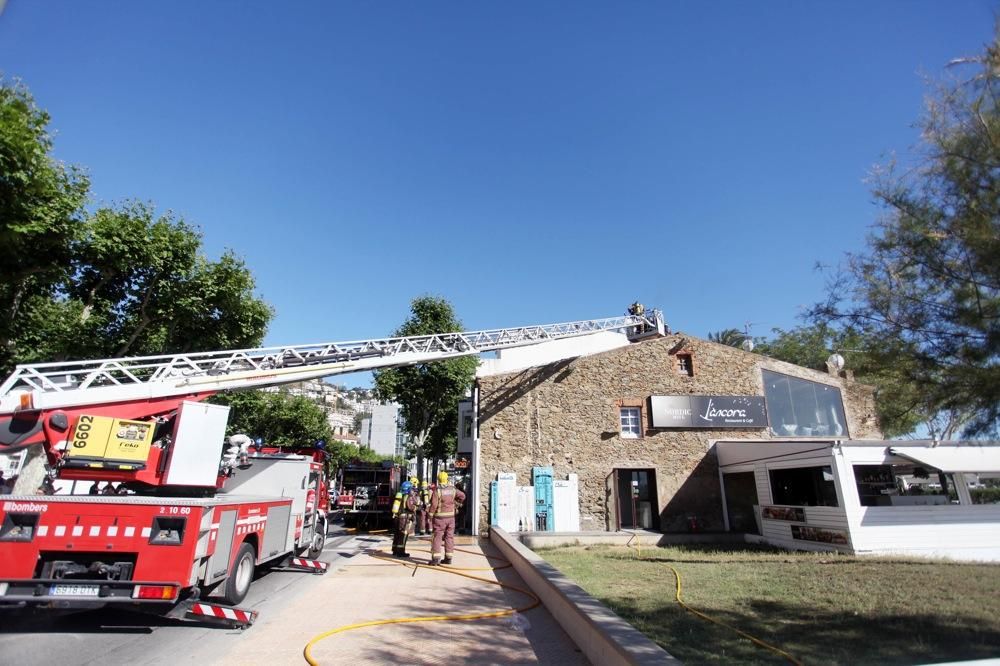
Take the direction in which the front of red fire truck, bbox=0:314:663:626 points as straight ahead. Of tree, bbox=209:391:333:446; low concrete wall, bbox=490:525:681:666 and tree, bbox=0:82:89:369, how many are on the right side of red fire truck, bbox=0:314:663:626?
1

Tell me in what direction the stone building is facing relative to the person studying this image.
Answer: facing the viewer

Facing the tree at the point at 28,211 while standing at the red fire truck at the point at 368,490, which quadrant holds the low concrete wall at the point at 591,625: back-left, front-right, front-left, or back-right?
front-left

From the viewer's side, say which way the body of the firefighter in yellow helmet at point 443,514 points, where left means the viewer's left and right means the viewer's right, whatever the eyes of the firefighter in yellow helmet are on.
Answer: facing away from the viewer

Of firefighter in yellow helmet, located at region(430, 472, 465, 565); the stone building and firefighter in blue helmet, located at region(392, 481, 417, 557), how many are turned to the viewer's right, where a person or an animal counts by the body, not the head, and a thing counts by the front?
1

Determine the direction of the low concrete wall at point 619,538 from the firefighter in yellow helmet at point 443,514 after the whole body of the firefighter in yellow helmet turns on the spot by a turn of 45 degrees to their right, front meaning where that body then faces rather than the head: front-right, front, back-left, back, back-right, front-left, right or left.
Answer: front

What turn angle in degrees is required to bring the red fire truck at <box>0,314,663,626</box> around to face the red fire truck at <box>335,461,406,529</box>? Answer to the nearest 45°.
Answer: approximately 45° to its left

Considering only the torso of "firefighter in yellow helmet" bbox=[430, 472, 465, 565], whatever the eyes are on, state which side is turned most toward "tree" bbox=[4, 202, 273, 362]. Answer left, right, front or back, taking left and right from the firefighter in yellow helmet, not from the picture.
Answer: left

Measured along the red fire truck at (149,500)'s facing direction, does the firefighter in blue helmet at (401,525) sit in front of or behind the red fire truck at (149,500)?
in front

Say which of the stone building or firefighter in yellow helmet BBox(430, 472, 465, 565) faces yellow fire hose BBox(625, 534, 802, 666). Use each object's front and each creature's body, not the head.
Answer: the stone building

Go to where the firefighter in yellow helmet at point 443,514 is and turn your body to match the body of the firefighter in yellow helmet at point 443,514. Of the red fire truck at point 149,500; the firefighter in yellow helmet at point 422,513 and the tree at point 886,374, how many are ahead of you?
1

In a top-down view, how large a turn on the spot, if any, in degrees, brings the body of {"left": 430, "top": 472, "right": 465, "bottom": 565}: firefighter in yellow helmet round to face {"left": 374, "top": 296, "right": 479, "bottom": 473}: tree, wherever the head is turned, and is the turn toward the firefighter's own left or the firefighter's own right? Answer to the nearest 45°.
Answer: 0° — they already face it

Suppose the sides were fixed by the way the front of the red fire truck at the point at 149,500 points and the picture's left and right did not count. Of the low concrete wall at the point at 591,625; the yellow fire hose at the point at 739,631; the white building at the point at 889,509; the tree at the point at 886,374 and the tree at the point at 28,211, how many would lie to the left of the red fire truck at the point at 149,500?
1

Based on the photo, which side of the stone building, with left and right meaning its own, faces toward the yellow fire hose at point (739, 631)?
front

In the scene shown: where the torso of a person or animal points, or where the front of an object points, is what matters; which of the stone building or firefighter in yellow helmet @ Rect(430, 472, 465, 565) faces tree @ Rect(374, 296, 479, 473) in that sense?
the firefighter in yellow helmet

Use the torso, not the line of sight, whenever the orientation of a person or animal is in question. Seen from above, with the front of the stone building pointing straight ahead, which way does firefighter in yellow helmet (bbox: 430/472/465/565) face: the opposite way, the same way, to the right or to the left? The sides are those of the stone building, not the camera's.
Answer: the opposite way

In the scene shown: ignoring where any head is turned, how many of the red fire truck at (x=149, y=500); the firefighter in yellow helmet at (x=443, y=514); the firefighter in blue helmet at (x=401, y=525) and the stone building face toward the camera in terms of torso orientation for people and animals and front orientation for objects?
1
